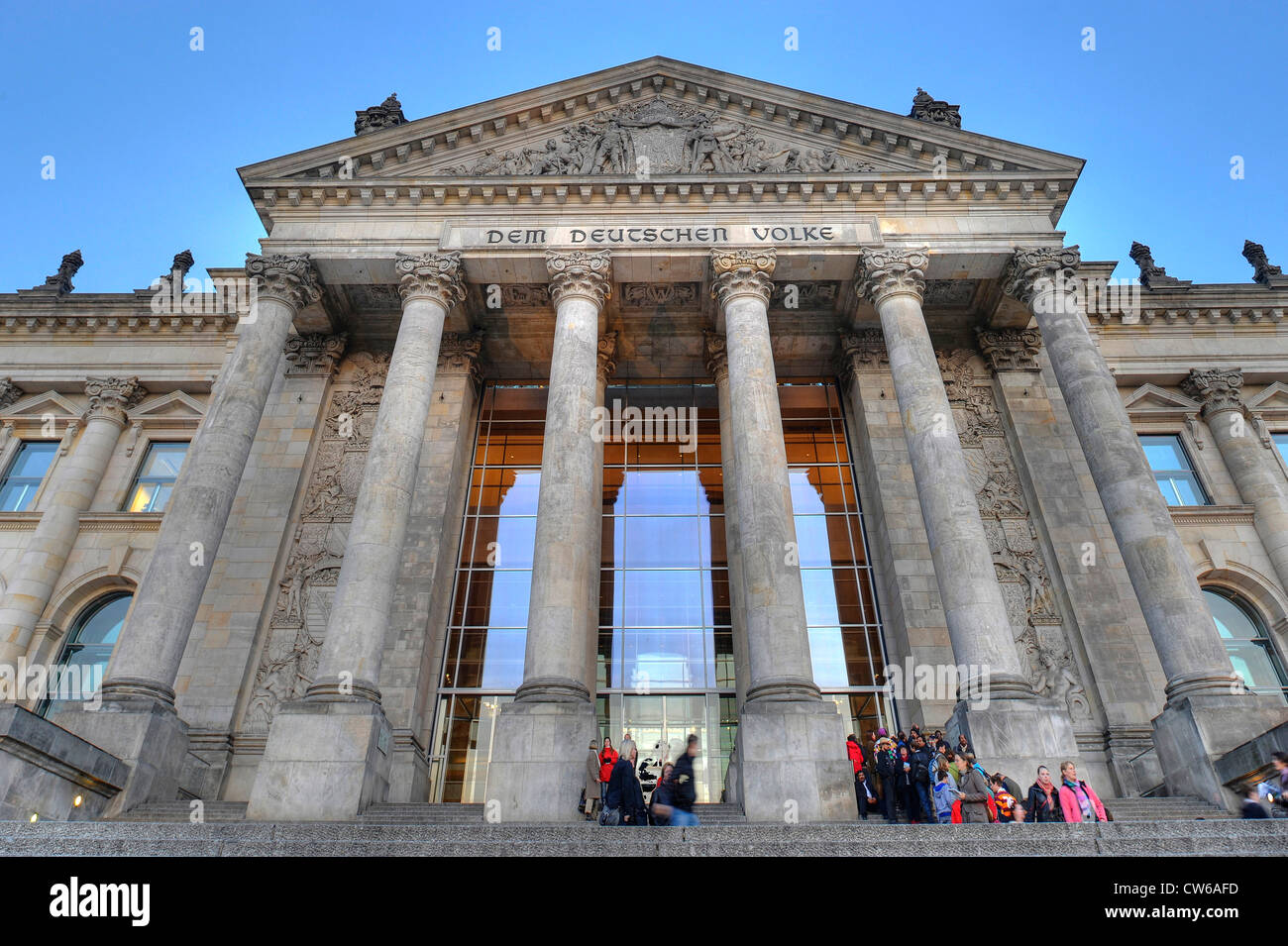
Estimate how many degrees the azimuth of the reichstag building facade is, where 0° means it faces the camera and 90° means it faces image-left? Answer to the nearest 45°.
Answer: approximately 0°

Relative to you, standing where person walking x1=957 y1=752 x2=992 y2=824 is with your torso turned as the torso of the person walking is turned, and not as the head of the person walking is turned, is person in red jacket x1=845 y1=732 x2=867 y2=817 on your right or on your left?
on your right
